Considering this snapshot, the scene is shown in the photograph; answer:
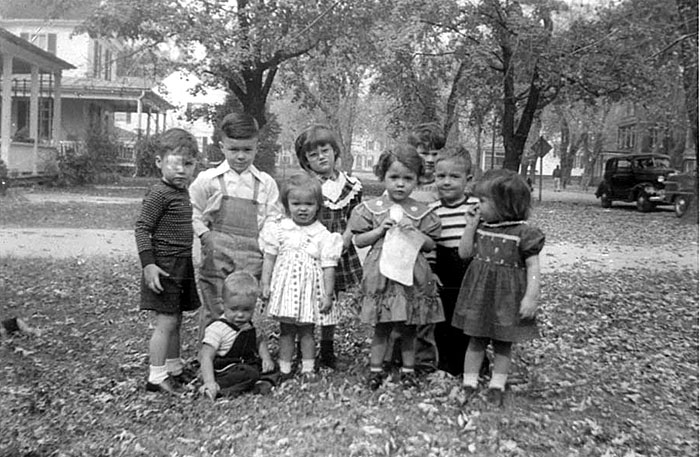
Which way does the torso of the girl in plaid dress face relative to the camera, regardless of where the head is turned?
toward the camera

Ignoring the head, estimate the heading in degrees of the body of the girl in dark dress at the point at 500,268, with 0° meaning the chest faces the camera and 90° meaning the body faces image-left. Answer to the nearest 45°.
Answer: approximately 45°

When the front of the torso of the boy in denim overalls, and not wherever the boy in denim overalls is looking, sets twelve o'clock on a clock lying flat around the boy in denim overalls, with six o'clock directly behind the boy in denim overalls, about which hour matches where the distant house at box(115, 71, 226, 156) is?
The distant house is roughly at 6 o'clock from the boy in denim overalls.

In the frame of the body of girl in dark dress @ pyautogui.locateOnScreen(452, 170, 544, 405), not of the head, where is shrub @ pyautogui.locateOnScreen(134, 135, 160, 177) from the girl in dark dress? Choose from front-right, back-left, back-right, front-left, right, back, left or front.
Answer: right

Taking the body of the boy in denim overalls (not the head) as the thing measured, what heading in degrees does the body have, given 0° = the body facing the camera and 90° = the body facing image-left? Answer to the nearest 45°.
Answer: approximately 0°

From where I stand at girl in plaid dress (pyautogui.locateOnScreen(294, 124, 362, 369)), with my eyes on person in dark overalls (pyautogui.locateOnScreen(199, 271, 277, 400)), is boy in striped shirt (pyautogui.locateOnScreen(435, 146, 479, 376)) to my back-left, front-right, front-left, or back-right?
back-left
